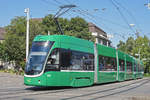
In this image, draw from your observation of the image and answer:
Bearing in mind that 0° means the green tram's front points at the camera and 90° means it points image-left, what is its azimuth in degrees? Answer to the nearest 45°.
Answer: approximately 45°
